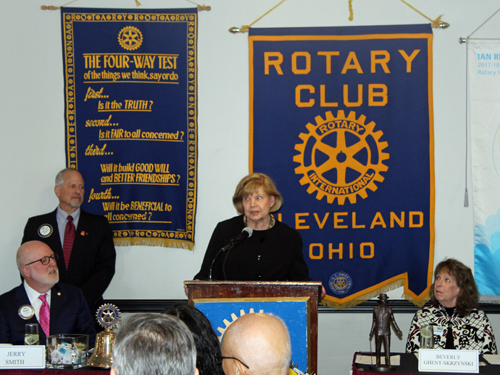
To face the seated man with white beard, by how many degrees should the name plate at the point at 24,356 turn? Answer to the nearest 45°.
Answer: approximately 180°

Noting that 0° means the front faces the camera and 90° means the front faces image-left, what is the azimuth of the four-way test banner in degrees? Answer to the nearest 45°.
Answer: approximately 0°

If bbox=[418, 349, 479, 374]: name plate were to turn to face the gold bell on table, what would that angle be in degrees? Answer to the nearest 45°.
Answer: approximately 90° to its right

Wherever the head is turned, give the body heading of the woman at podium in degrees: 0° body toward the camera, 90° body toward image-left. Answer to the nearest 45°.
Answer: approximately 0°
